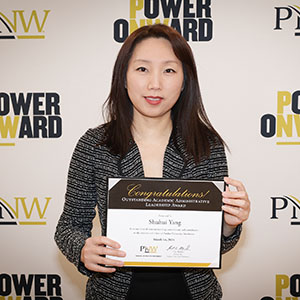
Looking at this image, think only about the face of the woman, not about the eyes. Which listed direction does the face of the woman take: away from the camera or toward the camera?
toward the camera

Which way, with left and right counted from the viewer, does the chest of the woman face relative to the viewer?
facing the viewer
